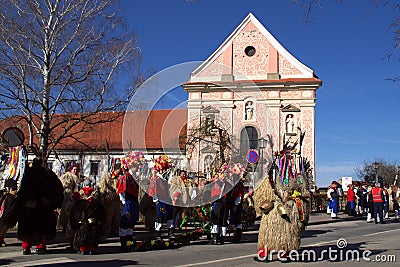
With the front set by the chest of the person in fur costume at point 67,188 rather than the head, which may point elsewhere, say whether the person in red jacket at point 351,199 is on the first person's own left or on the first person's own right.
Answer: on the first person's own left

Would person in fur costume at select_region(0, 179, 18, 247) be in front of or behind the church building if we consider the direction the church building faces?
in front

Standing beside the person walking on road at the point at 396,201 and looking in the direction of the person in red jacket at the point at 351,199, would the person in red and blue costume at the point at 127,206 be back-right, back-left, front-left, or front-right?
front-left

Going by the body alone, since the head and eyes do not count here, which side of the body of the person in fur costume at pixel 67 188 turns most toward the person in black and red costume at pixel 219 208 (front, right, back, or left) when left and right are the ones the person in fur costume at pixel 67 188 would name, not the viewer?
front

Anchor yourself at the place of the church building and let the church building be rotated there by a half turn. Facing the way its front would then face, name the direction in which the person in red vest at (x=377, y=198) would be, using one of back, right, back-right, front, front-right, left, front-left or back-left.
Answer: back

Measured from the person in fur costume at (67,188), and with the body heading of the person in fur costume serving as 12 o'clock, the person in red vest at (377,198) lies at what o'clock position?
The person in red vest is roughly at 10 o'clock from the person in fur costume.

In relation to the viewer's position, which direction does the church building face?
facing the viewer

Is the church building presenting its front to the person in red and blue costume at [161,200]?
yes
